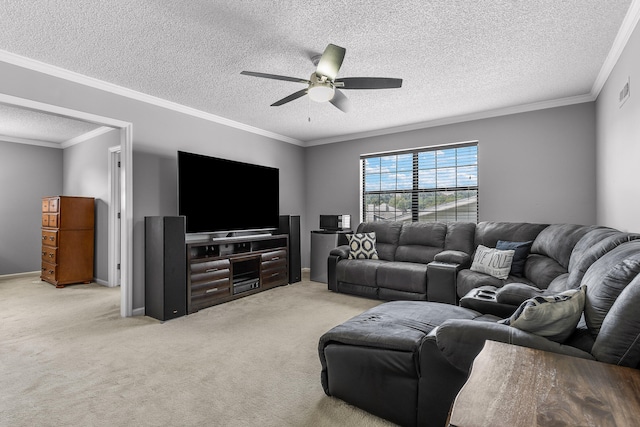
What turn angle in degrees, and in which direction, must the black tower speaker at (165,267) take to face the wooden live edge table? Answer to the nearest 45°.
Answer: approximately 45° to its right

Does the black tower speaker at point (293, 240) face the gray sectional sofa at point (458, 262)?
yes

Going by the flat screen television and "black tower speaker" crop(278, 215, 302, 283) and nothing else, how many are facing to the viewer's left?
0

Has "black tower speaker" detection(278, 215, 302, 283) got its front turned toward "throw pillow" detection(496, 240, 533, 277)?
yes

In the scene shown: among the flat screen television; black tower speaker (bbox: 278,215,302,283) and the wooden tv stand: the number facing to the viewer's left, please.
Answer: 0

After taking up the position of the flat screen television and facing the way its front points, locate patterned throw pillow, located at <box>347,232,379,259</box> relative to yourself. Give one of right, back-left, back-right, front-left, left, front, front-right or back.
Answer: front-left

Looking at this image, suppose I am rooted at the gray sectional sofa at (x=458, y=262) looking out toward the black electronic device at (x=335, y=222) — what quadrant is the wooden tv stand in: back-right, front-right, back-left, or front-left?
front-left

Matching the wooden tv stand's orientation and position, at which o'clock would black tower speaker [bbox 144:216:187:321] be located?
The black tower speaker is roughly at 3 o'clock from the wooden tv stand.

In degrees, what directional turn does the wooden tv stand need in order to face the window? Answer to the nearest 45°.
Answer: approximately 45° to its left

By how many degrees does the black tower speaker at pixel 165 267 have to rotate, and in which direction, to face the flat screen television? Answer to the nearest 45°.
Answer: approximately 90° to its left

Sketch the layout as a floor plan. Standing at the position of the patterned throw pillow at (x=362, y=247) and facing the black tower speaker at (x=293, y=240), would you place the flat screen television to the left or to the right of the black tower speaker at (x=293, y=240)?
left

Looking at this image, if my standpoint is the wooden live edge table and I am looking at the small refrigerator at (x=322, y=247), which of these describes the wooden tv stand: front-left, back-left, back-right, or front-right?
front-left

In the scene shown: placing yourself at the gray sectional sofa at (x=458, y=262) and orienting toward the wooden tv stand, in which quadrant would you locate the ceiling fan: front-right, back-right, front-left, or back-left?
front-left

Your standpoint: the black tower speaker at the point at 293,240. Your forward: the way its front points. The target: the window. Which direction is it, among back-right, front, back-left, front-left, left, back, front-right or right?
front-left

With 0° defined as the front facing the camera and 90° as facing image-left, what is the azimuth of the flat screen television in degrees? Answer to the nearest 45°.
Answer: approximately 315°

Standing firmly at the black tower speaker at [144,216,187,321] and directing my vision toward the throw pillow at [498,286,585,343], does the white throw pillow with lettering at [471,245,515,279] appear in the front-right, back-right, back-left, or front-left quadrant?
front-left

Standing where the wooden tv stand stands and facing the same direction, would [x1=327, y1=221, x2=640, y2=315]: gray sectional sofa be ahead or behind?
ahead

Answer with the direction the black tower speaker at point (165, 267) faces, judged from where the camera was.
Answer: facing the viewer and to the right of the viewer

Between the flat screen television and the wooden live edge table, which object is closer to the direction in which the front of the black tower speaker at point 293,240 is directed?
the wooden live edge table

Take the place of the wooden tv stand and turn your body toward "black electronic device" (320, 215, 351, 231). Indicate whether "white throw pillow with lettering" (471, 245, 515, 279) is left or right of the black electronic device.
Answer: right
